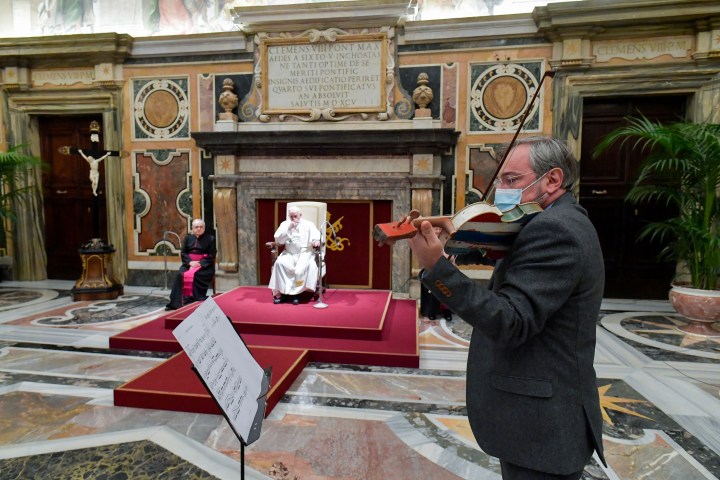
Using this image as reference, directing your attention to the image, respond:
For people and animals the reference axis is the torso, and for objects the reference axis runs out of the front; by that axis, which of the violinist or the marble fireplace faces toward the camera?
the marble fireplace

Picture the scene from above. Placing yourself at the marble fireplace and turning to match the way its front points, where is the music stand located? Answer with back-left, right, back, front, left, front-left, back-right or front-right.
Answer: front

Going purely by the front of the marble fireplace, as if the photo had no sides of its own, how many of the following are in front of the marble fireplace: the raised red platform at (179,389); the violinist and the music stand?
3

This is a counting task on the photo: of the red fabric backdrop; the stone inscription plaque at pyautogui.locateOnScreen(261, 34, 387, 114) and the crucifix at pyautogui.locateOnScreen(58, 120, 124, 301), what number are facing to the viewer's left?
0

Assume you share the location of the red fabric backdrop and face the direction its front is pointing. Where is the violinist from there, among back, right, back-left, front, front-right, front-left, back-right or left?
front

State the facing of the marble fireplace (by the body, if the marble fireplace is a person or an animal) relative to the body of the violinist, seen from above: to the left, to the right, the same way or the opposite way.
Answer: to the left

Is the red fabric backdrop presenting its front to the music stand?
yes

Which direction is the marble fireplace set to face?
toward the camera

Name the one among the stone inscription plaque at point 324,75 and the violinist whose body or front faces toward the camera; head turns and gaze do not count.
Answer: the stone inscription plaque

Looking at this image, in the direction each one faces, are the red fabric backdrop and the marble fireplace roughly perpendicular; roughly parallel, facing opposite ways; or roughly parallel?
roughly parallel

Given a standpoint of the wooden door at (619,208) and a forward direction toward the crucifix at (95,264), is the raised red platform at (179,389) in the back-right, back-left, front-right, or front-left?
front-left

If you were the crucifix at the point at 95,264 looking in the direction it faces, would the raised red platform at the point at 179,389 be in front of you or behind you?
in front

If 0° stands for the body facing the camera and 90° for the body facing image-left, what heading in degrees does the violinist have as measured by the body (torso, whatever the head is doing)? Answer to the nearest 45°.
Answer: approximately 90°

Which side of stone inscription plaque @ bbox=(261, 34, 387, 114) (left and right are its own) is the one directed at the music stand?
front

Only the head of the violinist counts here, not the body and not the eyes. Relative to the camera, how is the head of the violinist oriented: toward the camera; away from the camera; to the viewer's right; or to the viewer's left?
to the viewer's left

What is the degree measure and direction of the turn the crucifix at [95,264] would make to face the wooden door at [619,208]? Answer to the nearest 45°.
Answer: approximately 45° to its left

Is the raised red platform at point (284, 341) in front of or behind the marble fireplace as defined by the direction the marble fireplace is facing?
in front

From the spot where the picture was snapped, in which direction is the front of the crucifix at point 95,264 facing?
facing the viewer

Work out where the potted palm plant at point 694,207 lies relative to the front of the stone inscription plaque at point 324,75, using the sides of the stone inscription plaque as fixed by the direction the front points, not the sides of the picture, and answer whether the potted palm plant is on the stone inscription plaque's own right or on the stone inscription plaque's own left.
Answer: on the stone inscription plaque's own left

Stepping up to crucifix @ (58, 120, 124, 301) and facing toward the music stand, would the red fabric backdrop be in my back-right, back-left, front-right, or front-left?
front-left

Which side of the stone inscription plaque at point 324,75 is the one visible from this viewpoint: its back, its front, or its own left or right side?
front
